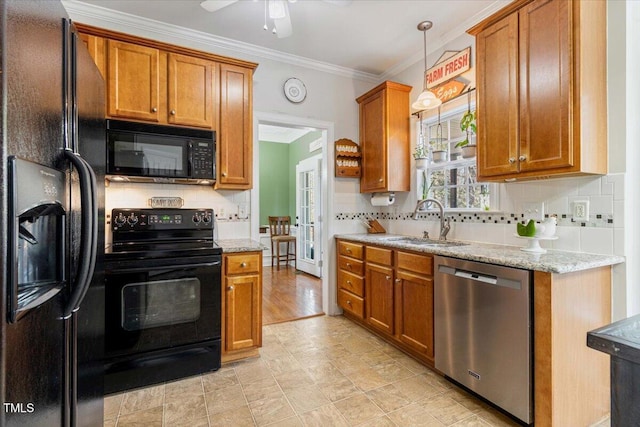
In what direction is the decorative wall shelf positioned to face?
toward the camera

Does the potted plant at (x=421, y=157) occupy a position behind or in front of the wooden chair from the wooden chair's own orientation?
in front

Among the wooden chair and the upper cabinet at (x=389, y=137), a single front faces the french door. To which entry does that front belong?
the wooden chair

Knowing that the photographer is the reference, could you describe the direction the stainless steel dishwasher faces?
facing the viewer and to the left of the viewer

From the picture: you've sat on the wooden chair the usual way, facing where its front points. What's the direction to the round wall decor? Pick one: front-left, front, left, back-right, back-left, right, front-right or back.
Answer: front-right

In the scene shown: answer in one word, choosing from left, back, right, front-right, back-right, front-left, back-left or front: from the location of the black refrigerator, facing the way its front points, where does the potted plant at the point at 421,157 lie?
front-left

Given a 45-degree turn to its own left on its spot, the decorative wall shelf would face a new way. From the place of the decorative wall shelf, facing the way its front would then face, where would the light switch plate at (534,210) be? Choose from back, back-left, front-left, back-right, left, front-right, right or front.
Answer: front
